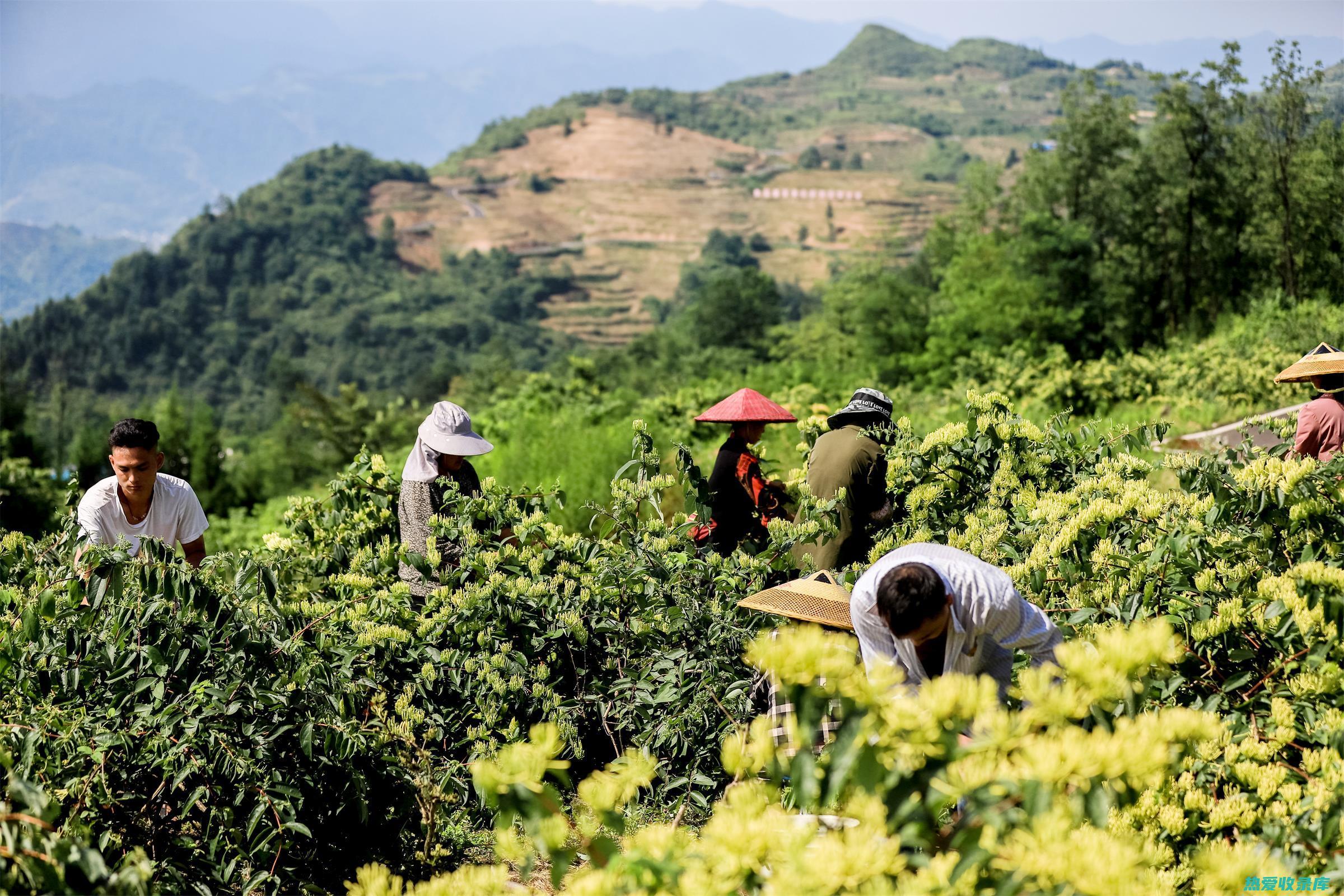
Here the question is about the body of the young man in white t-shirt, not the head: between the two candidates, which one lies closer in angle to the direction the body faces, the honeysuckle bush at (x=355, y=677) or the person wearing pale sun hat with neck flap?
the honeysuckle bush

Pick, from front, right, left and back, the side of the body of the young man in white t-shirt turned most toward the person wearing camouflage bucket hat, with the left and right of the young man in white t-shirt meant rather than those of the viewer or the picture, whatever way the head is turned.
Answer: left

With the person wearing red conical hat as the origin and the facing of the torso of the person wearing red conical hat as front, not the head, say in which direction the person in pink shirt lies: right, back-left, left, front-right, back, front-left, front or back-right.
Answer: front

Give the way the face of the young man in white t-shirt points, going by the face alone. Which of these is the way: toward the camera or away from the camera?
toward the camera

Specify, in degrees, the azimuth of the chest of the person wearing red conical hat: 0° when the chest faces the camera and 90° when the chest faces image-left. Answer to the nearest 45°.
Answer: approximately 270°

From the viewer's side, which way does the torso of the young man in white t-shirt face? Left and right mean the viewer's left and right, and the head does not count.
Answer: facing the viewer

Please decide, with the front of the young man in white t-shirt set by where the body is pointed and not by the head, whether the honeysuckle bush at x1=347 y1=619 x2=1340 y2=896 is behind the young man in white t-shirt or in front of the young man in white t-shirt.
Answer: in front

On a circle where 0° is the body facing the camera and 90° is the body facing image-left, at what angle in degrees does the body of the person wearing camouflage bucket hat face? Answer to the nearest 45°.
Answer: approximately 225°

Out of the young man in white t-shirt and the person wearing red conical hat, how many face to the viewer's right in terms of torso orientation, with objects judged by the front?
1

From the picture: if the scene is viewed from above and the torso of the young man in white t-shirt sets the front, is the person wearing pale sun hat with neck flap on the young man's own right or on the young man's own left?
on the young man's own left
